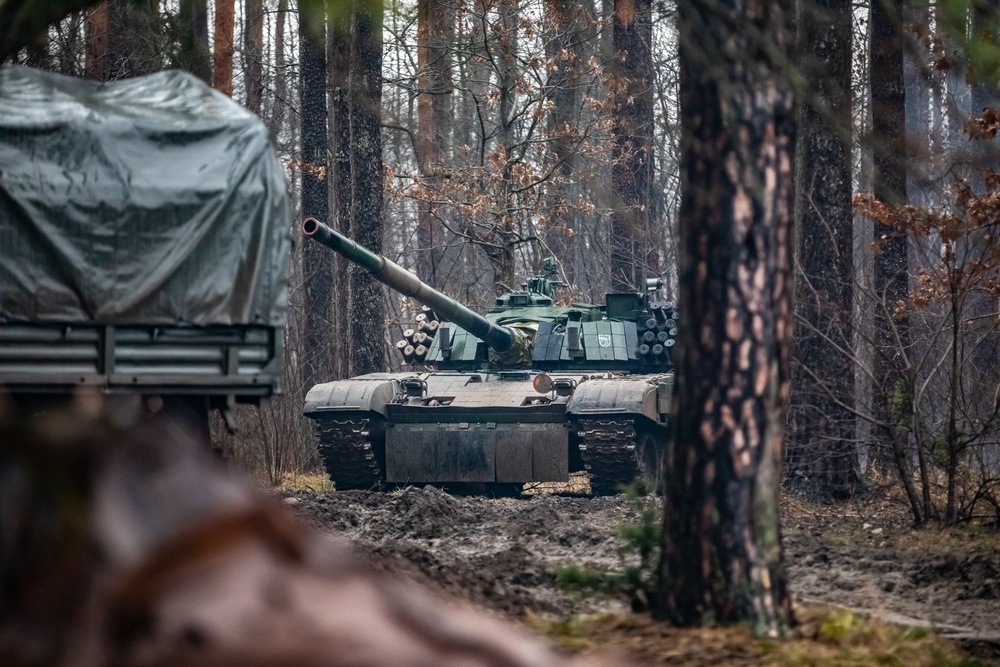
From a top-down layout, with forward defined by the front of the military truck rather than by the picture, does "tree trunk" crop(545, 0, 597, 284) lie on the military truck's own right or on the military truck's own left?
on the military truck's own right

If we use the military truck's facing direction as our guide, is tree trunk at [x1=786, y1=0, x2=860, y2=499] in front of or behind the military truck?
behind

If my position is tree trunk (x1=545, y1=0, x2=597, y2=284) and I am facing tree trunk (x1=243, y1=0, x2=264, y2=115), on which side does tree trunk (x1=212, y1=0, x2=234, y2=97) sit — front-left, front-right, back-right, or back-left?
front-left
